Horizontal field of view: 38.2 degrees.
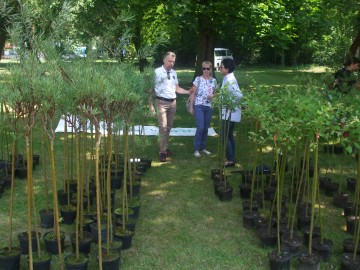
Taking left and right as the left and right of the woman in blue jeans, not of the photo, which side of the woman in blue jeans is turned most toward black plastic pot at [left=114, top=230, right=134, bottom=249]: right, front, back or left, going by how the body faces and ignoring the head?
front

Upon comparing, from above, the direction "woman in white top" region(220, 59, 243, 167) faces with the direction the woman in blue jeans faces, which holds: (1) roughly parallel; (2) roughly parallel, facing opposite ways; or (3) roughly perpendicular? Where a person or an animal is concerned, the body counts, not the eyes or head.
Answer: roughly perpendicular

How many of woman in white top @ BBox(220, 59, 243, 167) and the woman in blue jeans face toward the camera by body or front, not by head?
1

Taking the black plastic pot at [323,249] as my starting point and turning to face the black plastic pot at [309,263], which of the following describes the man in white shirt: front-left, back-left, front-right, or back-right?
back-right

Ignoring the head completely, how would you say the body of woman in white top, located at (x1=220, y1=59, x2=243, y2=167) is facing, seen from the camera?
to the viewer's left

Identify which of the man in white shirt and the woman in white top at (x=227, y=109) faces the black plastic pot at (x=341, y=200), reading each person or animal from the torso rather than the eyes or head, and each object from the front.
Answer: the man in white shirt

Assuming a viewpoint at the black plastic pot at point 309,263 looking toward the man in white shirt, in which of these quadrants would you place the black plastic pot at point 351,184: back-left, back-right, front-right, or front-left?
front-right

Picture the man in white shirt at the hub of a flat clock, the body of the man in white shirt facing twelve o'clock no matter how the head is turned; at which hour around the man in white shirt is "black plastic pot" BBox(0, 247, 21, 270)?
The black plastic pot is roughly at 2 o'clock from the man in white shirt.

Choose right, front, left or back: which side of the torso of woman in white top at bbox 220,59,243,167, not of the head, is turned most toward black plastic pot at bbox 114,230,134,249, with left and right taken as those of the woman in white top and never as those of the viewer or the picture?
left

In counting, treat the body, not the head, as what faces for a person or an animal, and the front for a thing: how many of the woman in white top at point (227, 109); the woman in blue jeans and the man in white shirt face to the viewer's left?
1

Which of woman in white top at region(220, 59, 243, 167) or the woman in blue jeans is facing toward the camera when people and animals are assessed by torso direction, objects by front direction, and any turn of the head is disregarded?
the woman in blue jeans

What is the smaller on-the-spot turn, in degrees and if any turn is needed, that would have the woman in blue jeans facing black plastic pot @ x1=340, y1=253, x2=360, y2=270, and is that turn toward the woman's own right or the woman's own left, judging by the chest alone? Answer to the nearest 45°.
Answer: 0° — they already face it

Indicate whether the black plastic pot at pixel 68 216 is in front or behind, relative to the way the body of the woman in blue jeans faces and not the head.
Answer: in front

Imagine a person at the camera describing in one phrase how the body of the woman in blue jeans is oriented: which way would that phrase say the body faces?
toward the camera

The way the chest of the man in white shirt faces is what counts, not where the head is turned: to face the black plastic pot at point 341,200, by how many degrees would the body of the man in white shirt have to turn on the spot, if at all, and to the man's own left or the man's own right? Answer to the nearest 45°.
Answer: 0° — they already face it

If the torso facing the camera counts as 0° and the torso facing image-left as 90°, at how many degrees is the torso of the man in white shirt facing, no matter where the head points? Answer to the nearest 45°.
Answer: approximately 315°

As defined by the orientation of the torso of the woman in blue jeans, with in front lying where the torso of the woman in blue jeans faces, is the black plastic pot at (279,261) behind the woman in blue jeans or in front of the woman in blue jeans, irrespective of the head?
in front

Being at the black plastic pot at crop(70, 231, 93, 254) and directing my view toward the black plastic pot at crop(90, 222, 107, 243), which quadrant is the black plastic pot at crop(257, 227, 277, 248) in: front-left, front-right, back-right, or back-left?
front-right

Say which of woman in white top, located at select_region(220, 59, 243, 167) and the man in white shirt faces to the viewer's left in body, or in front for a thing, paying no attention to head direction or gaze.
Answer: the woman in white top
